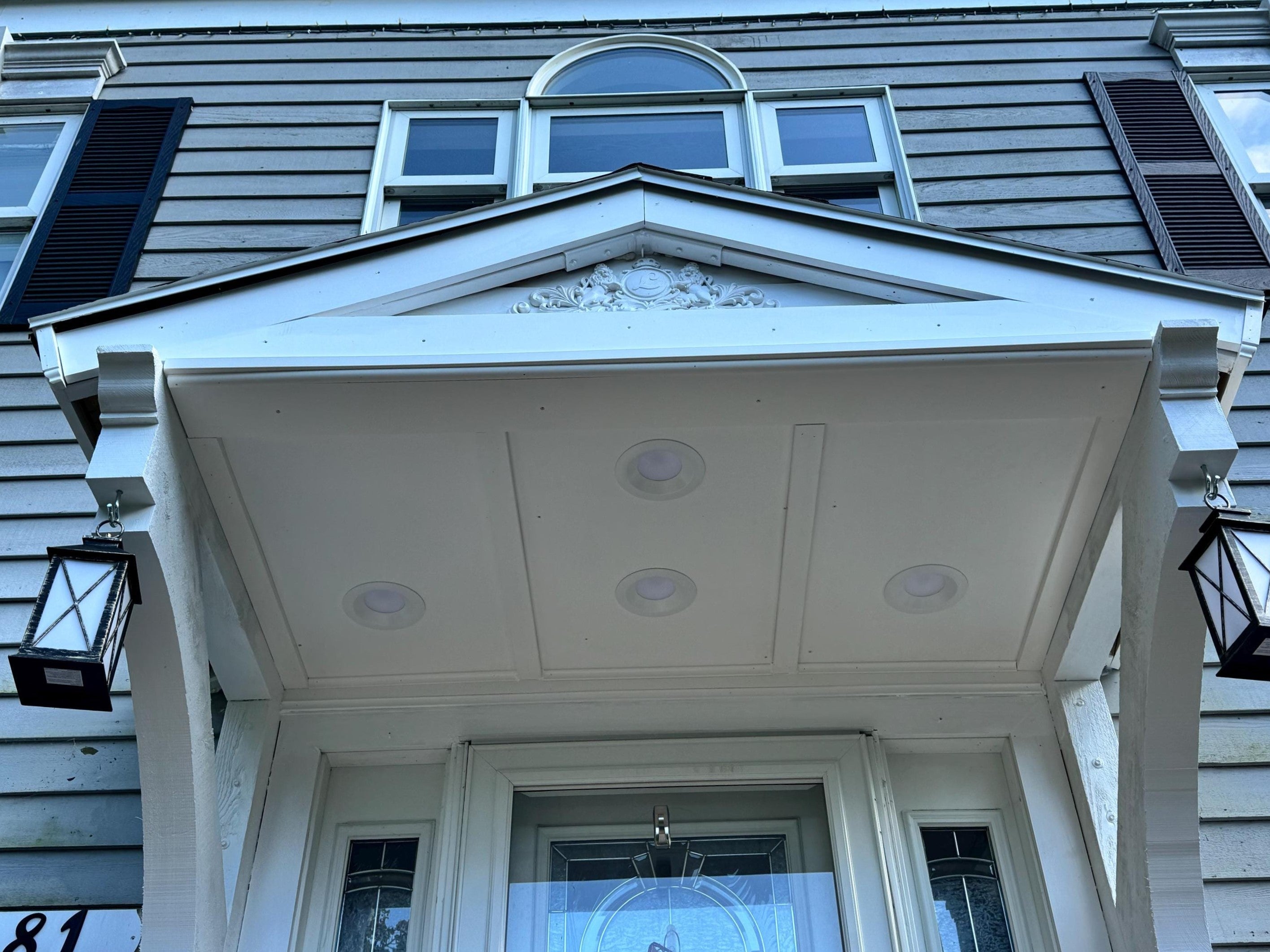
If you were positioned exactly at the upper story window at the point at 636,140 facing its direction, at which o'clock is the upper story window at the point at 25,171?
the upper story window at the point at 25,171 is roughly at 3 o'clock from the upper story window at the point at 636,140.

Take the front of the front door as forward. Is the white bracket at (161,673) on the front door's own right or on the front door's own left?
on the front door's own right

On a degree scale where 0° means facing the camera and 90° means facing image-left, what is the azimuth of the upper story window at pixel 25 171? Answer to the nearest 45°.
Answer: approximately 0°

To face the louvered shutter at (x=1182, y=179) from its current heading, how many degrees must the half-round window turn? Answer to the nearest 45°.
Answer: approximately 90° to its left

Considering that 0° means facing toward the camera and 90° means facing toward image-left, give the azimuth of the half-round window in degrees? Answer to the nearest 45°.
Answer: approximately 0°
